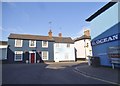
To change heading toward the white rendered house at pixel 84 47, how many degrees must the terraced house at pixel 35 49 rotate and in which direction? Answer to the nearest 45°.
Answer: approximately 135° to its left

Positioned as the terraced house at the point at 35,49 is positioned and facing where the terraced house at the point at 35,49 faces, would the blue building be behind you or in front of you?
in front

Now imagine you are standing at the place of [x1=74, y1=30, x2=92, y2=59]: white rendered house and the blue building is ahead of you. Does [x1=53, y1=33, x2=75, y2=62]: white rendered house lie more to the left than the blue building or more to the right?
right

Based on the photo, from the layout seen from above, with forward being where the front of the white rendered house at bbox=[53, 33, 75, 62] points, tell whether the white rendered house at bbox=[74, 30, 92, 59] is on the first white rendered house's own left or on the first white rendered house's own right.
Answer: on the first white rendered house's own left

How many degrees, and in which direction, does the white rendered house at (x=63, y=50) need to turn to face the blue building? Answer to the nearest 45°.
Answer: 0° — it already faces it

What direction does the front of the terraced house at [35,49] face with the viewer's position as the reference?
facing the viewer

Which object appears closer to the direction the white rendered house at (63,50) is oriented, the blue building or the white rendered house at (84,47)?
the blue building

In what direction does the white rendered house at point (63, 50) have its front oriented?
toward the camera

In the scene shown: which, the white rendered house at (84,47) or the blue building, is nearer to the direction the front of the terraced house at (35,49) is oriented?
the blue building
